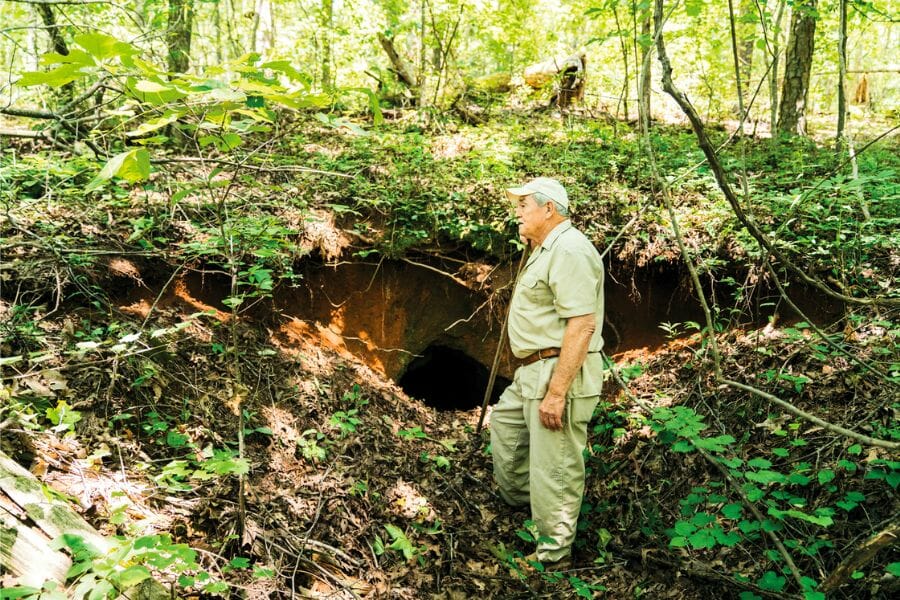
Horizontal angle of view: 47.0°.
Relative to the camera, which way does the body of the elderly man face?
to the viewer's left

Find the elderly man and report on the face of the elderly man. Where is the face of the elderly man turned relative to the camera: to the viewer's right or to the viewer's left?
to the viewer's left

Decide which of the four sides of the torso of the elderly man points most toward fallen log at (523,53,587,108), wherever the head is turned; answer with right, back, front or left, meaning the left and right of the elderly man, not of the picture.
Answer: right

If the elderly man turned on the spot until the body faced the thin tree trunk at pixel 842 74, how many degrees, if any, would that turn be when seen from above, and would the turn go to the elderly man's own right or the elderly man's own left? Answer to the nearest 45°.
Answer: approximately 135° to the elderly man's own right

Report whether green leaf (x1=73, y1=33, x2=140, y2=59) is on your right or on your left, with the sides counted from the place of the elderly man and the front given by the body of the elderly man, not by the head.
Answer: on your left

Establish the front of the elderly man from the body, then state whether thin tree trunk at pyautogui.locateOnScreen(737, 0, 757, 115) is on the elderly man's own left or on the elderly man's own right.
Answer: on the elderly man's own right

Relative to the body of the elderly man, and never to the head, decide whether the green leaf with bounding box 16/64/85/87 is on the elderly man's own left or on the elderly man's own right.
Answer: on the elderly man's own left

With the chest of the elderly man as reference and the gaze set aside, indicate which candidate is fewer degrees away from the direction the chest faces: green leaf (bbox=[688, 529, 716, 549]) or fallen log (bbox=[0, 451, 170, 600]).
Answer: the fallen log

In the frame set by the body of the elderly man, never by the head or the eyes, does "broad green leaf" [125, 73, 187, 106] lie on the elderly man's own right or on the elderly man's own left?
on the elderly man's own left
